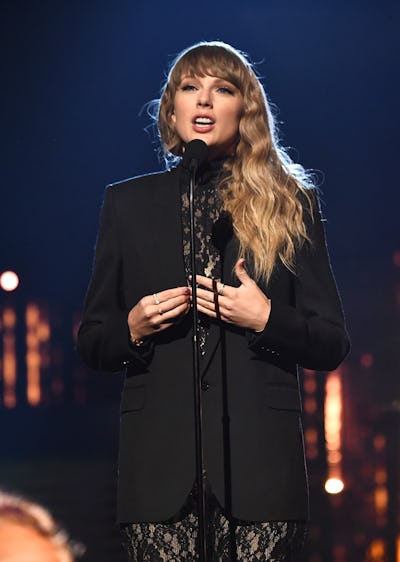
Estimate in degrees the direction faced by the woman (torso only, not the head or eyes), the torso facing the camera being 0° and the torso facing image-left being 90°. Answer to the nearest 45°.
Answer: approximately 0°
